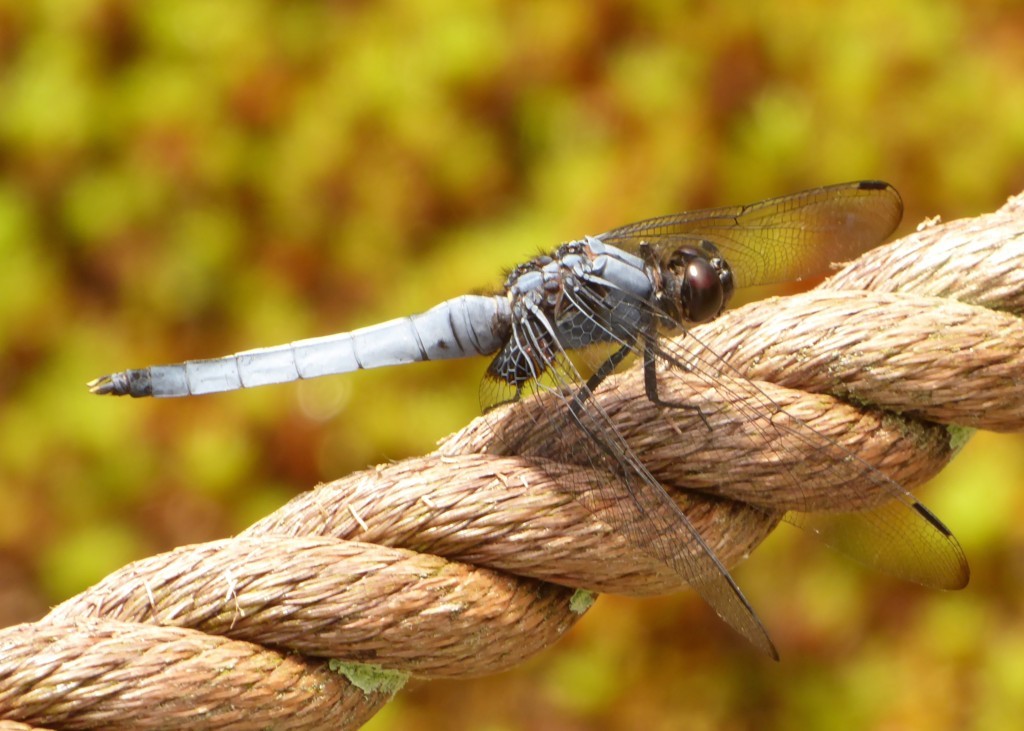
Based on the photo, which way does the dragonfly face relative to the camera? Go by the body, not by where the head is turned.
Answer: to the viewer's right
